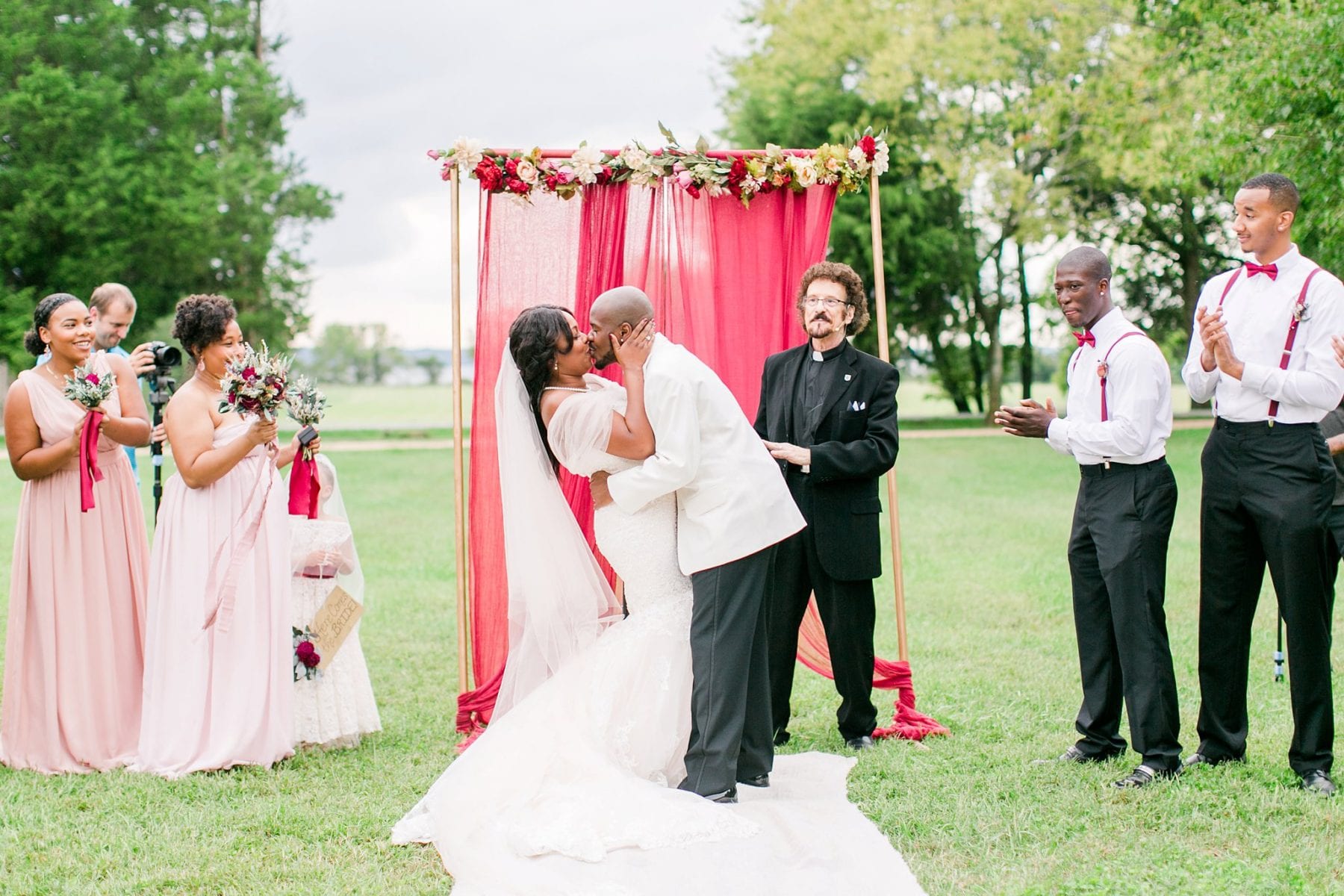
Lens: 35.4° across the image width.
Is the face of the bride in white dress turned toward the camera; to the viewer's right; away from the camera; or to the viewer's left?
to the viewer's right

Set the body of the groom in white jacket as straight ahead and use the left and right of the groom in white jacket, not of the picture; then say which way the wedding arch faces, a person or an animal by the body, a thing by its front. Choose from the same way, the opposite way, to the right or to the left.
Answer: to the left

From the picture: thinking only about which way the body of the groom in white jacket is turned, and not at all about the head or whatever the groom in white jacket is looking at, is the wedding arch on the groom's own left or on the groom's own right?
on the groom's own right

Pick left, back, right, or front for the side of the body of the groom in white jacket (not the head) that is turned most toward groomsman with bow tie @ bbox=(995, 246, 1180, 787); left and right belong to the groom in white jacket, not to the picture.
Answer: back

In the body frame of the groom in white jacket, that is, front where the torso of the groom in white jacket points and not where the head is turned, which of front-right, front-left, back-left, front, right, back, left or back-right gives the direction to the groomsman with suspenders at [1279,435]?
back

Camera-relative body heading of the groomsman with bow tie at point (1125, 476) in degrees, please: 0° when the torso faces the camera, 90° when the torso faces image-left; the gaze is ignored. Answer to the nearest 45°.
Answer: approximately 45°

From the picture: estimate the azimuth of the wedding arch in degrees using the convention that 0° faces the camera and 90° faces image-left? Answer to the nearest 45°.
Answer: approximately 0°

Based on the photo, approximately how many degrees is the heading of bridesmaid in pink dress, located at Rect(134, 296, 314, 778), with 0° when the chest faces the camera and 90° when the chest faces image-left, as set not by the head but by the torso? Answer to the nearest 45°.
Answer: approximately 270°

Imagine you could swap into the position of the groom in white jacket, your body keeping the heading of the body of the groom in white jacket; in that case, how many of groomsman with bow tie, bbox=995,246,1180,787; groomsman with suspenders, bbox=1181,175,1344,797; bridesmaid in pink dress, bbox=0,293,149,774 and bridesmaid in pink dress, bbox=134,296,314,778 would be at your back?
2
